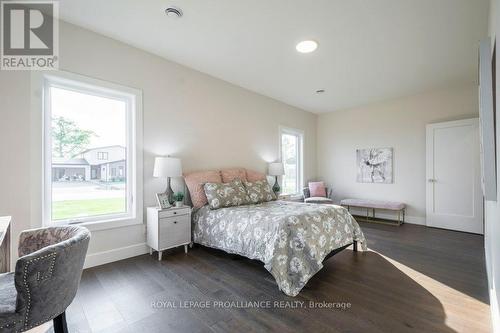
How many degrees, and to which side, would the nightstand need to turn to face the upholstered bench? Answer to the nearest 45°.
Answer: approximately 45° to its left

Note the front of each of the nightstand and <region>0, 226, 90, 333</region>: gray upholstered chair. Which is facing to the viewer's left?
the gray upholstered chair

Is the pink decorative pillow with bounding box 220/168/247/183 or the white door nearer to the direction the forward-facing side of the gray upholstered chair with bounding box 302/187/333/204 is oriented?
the pink decorative pillow

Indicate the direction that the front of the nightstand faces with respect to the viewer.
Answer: facing the viewer and to the right of the viewer

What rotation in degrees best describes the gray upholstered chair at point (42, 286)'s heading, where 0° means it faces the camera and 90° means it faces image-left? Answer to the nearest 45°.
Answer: approximately 90°

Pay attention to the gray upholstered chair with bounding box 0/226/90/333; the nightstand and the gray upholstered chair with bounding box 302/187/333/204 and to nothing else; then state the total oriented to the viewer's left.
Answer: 1

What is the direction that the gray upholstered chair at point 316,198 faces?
toward the camera

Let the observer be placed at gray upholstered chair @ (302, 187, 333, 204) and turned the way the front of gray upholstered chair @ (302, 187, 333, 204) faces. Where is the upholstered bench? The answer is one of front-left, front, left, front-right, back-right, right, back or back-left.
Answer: left

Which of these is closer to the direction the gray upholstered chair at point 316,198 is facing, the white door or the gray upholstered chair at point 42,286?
the gray upholstered chair

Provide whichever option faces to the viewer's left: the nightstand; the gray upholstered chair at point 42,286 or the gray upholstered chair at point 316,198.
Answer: the gray upholstered chair at point 42,286

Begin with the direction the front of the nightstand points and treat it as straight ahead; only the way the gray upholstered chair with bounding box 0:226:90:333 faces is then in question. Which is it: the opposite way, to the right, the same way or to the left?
to the right
